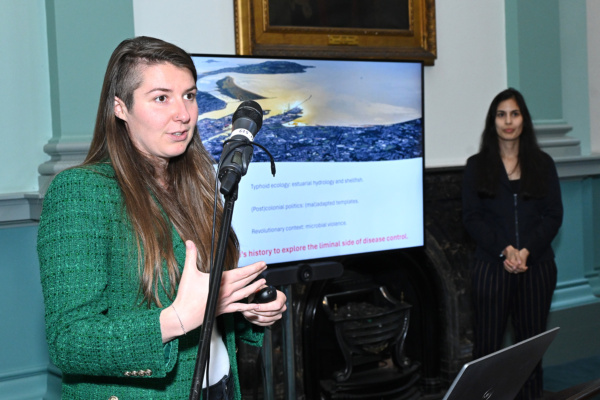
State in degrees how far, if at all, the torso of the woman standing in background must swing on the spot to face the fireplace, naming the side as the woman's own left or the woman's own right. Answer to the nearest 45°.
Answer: approximately 135° to the woman's own right

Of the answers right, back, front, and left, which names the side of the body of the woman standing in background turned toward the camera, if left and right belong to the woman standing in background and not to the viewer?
front

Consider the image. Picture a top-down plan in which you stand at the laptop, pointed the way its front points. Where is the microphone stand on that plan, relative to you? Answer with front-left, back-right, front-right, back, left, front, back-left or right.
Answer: left

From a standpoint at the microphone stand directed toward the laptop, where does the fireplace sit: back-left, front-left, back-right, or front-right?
front-left

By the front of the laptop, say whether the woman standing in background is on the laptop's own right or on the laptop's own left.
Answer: on the laptop's own right

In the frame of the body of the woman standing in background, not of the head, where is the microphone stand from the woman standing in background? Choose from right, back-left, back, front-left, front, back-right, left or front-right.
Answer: front

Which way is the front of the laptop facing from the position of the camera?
facing away from the viewer and to the left of the viewer

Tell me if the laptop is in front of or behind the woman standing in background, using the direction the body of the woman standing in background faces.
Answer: in front

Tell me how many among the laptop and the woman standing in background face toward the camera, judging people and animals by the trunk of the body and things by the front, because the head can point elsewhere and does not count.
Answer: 1

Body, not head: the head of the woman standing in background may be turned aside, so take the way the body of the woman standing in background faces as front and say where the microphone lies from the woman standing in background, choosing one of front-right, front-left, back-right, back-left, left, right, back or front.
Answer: front

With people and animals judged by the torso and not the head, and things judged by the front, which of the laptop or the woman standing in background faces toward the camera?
the woman standing in background

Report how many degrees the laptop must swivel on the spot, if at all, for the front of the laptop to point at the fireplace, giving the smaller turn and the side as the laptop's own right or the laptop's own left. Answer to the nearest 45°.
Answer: approximately 45° to the laptop's own right
